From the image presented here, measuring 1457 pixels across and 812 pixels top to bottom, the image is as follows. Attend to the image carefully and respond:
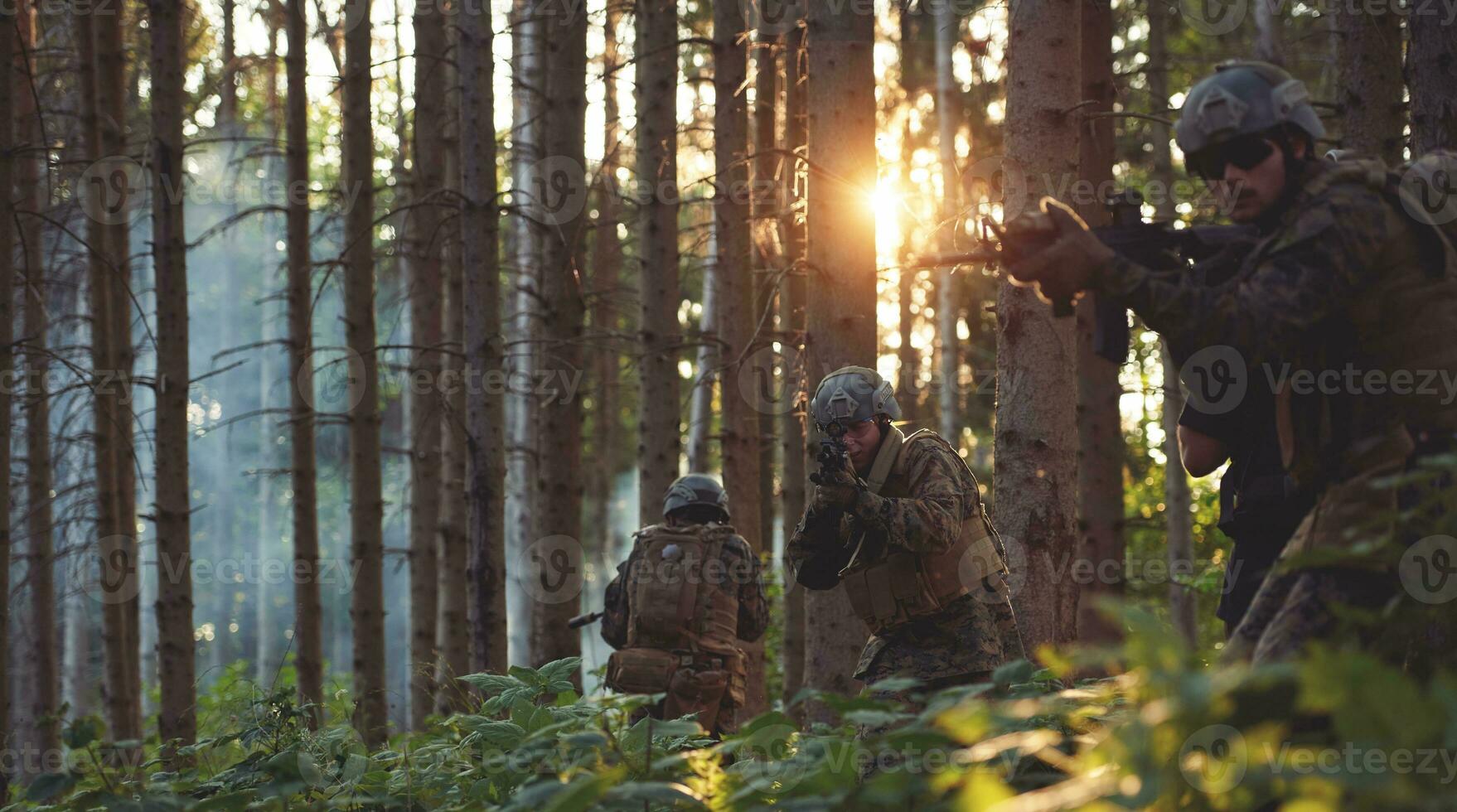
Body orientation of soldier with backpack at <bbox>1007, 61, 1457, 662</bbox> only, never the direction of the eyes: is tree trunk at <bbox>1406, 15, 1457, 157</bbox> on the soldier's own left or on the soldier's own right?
on the soldier's own right

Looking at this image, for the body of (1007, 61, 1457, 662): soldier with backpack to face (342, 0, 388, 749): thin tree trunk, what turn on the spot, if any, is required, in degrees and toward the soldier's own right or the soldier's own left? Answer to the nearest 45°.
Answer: approximately 45° to the soldier's own right

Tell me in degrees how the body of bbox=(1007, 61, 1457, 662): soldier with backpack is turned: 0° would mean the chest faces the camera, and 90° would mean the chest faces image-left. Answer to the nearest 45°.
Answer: approximately 90°
